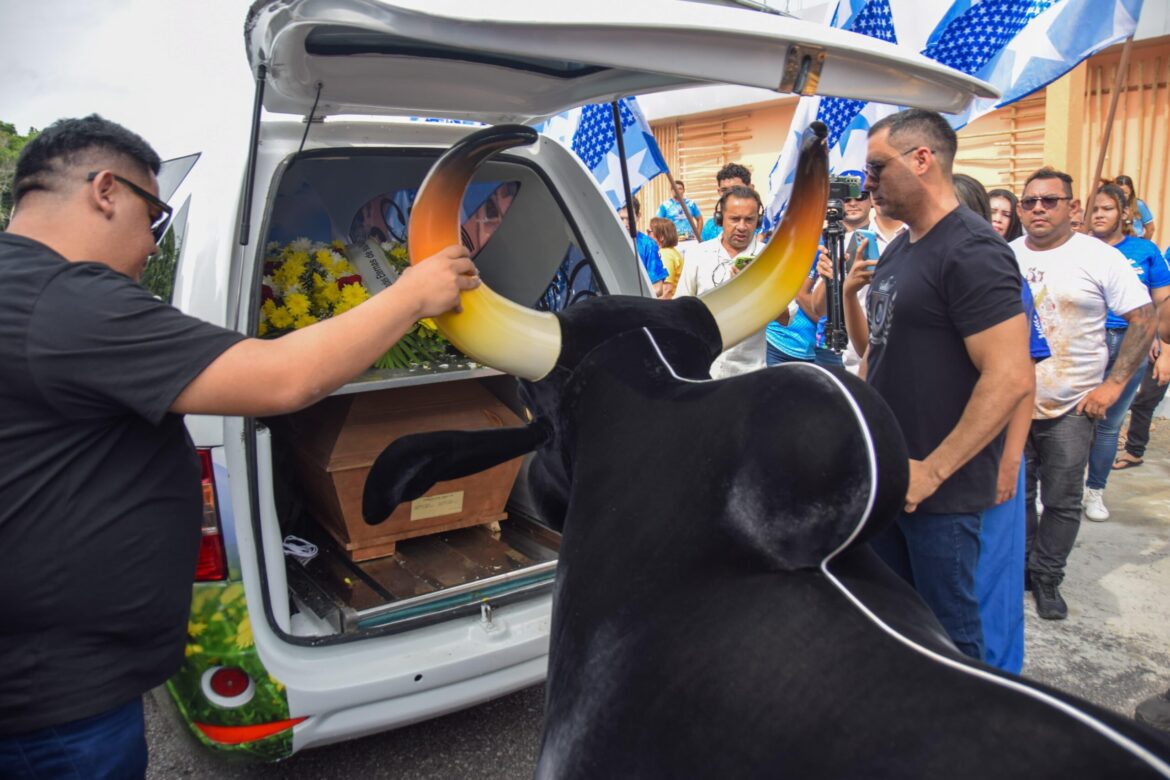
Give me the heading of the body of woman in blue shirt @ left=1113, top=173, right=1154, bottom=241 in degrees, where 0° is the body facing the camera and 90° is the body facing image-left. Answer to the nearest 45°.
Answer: approximately 45°

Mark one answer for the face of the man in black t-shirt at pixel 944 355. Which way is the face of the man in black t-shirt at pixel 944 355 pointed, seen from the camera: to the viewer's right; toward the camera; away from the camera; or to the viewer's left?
to the viewer's left

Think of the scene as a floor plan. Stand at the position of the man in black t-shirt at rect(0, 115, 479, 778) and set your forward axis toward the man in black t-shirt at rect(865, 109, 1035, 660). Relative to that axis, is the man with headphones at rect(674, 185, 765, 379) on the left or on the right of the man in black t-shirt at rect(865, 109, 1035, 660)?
left

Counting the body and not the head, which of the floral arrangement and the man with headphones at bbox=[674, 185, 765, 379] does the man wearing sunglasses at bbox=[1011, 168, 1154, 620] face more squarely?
the floral arrangement

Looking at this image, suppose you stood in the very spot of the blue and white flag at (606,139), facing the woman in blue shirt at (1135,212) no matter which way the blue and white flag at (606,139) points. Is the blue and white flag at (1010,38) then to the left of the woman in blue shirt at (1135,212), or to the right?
right

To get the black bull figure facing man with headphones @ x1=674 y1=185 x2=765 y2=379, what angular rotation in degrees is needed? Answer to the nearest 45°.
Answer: approximately 45° to its right
